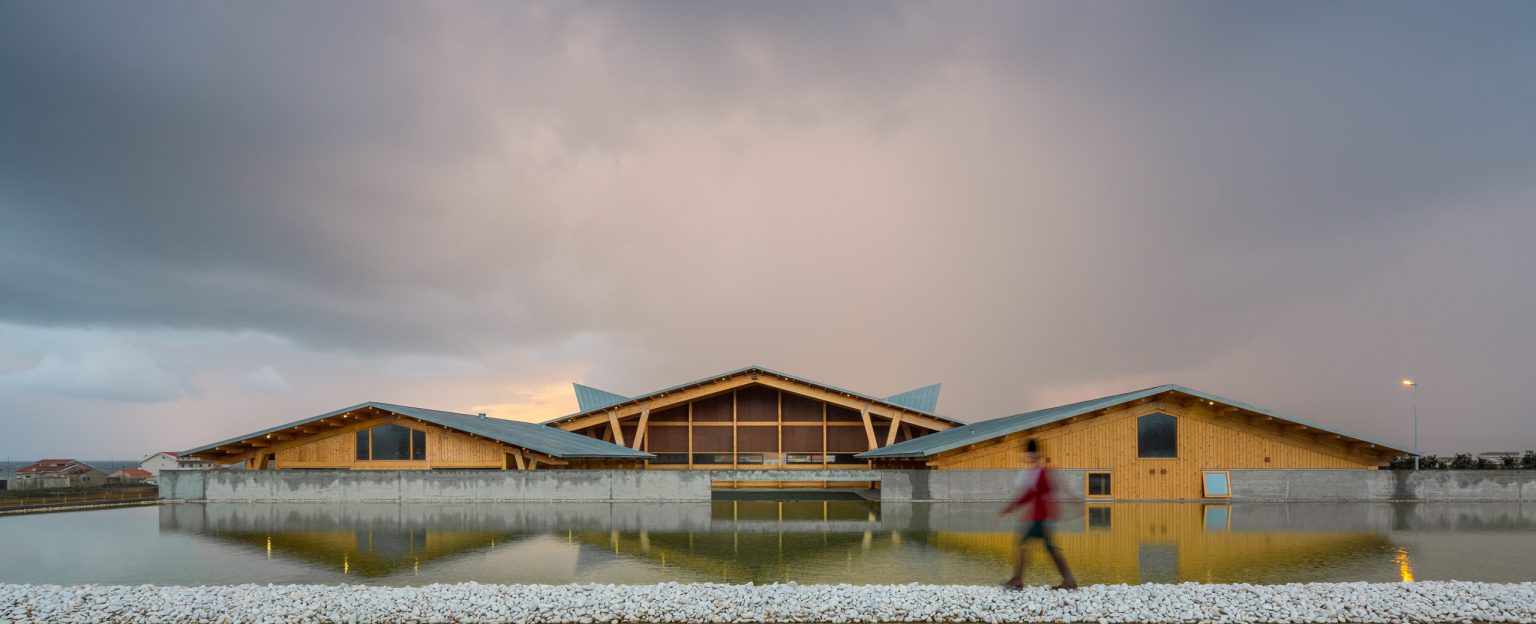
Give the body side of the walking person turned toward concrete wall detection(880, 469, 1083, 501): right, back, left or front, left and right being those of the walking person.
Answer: right

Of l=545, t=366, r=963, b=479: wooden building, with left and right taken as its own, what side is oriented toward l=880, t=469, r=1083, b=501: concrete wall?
front

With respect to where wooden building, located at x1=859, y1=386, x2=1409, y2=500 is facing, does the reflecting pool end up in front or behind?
in front

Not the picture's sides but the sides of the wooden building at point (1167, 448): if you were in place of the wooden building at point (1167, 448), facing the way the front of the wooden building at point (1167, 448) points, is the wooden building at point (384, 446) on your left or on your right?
on your right

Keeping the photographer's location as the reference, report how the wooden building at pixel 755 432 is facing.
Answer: facing the viewer

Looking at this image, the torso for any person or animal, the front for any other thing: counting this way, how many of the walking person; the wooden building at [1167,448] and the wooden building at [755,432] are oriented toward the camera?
2

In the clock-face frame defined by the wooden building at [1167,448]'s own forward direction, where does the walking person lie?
The walking person is roughly at 12 o'clock from the wooden building.

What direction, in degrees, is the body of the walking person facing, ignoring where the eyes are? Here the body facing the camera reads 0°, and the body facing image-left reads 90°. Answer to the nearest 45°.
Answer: approximately 90°

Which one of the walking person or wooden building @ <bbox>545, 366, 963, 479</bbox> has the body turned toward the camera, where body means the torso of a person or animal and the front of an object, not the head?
the wooden building

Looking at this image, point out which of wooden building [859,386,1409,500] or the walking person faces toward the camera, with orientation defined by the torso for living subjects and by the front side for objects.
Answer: the wooden building

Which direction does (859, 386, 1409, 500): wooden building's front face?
toward the camera

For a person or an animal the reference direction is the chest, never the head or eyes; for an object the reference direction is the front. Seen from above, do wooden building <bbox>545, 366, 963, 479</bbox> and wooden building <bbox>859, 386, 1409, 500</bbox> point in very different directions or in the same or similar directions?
same or similar directions

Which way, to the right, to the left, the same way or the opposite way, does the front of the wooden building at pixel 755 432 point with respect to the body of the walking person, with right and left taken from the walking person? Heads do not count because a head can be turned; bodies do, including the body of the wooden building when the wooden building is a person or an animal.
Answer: to the left
